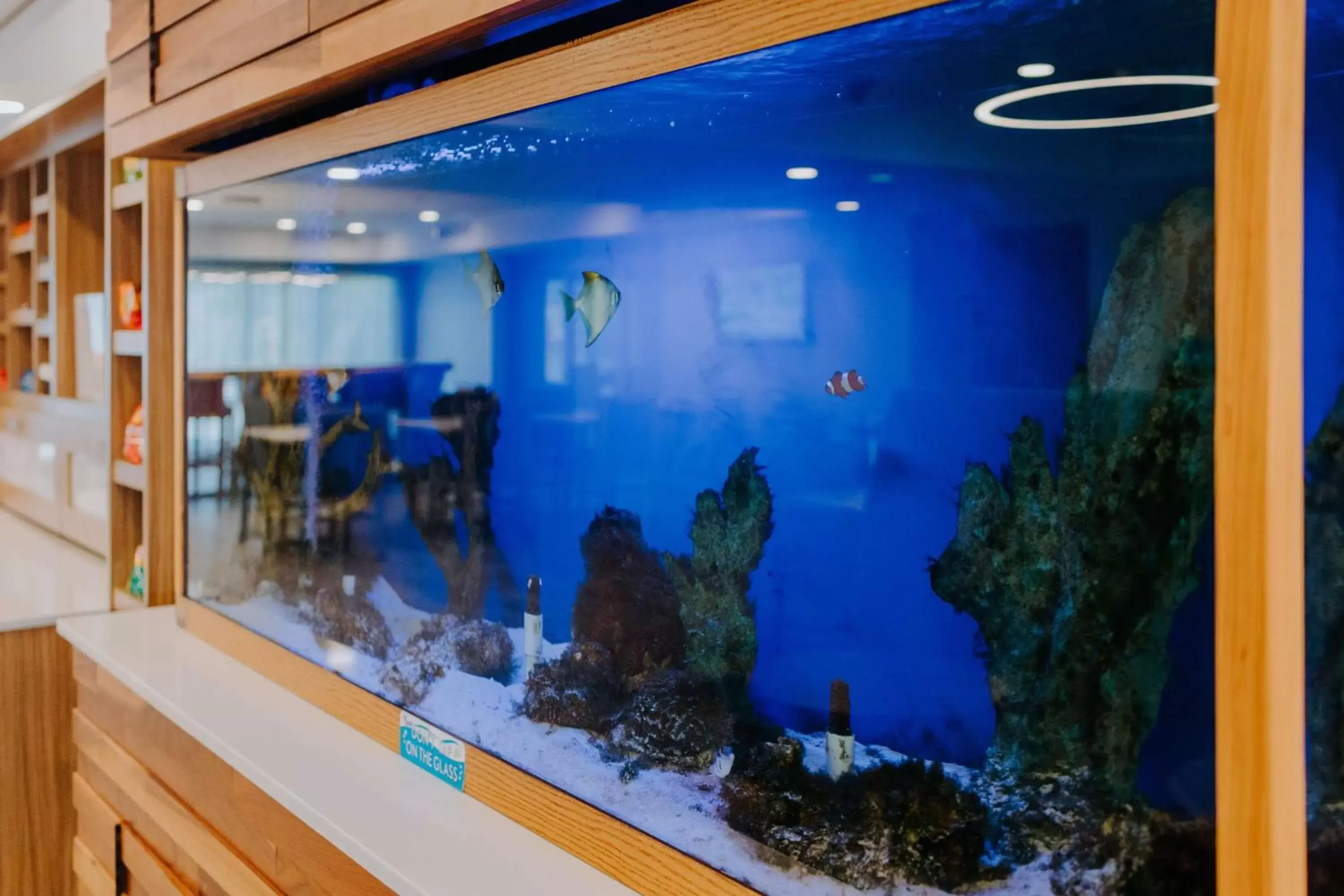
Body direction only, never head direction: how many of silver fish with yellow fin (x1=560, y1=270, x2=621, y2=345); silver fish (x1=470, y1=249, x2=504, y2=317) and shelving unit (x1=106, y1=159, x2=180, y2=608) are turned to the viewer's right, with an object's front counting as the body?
2

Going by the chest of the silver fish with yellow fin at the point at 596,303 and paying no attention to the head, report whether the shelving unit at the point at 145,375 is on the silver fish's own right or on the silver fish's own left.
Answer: on the silver fish's own left

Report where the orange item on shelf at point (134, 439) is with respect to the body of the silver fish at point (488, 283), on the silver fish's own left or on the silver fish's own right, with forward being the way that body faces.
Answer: on the silver fish's own left

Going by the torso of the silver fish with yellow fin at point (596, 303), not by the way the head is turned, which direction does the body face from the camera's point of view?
to the viewer's right

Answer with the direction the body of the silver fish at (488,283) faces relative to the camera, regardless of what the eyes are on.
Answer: to the viewer's right

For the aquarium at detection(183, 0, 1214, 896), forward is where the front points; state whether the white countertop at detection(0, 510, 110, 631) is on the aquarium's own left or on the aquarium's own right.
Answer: on the aquarium's own right

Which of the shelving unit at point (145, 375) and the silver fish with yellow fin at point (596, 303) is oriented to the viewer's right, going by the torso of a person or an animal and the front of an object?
the silver fish with yellow fin

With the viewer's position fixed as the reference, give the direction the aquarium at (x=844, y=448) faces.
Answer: facing the viewer and to the left of the viewer

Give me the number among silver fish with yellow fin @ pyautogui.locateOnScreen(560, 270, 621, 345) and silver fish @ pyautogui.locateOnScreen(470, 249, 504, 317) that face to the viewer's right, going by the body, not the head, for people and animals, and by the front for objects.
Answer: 2
